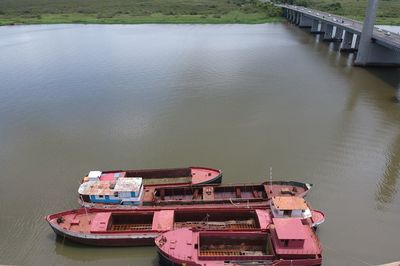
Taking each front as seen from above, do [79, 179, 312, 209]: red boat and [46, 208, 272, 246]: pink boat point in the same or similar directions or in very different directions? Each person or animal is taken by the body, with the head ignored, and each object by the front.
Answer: very different directions

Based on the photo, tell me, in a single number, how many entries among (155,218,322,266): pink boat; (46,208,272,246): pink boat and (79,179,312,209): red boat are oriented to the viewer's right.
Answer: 1

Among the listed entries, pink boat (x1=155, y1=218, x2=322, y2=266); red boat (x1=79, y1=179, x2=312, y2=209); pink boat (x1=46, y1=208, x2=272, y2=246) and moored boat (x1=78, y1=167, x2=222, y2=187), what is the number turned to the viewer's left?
2

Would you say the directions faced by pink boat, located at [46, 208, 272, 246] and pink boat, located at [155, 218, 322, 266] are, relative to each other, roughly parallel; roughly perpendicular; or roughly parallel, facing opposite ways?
roughly parallel

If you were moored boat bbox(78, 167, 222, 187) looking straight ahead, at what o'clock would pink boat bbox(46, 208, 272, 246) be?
The pink boat is roughly at 4 o'clock from the moored boat.

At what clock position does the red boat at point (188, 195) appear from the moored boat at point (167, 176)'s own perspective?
The red boat is roughly at 2 o'clock from the moored boat.

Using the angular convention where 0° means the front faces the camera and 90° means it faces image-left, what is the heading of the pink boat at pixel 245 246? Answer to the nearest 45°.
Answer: approximately 90°

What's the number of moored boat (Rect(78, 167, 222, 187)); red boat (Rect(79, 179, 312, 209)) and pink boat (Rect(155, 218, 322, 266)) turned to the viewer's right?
2

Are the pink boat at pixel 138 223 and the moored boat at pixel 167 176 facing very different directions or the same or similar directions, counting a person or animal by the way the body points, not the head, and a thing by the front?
very different directions

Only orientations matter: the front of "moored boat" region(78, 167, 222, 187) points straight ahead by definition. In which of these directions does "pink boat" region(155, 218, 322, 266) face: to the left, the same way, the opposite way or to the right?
the opposite way

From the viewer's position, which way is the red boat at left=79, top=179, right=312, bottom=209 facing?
facing to the right of the viewer

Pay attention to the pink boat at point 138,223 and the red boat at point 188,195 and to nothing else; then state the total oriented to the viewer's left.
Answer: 1

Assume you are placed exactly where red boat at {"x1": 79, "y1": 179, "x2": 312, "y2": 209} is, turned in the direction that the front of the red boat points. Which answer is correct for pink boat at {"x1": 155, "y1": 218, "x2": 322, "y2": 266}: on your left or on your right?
on your right

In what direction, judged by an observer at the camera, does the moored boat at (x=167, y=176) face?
facing to the right of the viewer

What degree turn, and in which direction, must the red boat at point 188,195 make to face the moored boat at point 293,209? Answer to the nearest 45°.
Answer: approximately 45° to its right

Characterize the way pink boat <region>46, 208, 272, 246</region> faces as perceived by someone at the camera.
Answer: facing to the left of the viewer
